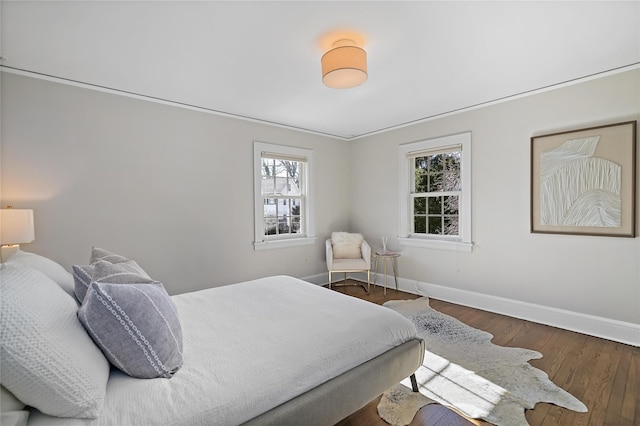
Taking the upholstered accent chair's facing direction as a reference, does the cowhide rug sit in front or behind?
in front

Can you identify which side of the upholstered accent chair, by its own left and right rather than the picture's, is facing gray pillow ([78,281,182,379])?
front

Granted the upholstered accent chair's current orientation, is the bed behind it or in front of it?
in front

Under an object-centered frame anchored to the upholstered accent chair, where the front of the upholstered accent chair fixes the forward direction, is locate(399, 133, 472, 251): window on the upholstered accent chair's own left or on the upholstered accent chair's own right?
on the upholstered accent chair's own left

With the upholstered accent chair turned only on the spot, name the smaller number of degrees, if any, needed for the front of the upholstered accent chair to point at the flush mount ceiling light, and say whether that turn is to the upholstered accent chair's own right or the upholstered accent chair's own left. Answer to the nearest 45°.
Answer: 0° — it already faces it

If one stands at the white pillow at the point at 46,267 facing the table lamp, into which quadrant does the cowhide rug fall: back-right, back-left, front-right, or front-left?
back-right

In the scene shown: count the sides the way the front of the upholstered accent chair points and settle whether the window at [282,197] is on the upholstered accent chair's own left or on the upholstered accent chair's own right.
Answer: on the upholstered accent chair's own right

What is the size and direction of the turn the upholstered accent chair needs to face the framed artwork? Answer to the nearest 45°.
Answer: approximately 45° to its left

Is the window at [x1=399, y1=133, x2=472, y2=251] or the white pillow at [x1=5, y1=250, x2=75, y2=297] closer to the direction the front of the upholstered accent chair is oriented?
the white pillow

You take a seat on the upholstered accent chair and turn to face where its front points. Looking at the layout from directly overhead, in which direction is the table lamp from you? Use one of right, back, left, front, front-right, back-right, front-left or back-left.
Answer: front-right

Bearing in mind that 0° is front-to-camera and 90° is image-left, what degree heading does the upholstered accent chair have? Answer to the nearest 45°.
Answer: approximately 0°
